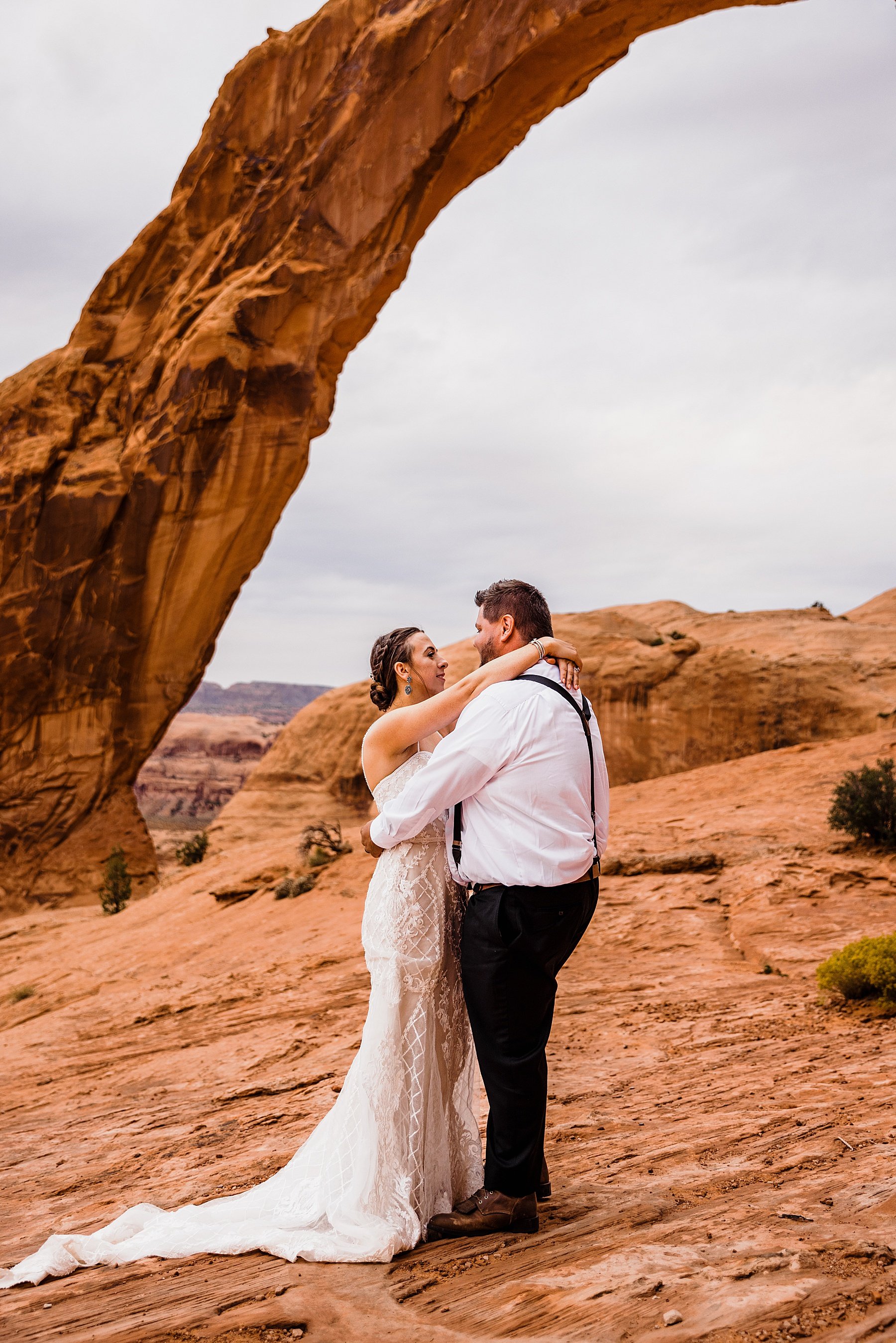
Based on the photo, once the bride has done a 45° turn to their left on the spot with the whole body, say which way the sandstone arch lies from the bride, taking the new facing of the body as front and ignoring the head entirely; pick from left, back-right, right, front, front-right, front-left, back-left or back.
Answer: front-left

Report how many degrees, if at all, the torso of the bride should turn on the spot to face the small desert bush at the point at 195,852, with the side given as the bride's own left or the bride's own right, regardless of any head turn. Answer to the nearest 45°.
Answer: approximately 90° to the bride's own left

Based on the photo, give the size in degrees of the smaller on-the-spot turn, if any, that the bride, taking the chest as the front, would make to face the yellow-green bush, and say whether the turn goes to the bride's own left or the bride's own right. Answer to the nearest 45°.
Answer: approximately 45° to the bride's own left

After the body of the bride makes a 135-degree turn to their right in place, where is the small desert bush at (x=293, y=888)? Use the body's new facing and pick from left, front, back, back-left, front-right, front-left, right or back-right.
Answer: back-right

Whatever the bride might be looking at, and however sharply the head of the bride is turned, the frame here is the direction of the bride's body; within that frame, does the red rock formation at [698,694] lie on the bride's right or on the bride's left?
on the bride's left

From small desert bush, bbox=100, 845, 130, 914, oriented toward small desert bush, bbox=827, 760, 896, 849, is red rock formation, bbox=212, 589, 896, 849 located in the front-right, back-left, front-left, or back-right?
front-left

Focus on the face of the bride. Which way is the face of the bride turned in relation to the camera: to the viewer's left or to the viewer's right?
to the viewer's right

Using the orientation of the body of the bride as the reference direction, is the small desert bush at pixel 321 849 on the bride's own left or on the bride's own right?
on the bride's own left

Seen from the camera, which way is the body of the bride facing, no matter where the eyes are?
to the viewer's right

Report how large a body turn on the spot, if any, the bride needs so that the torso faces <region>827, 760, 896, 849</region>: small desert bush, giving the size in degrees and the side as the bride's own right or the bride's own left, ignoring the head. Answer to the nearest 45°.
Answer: approximately 45° to the bride's own left
